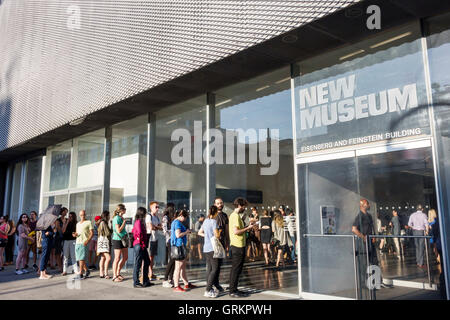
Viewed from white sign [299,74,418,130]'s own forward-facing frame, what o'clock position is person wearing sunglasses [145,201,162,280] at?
The person wearing sunglasses is roughly at 2 o'clock from the white sign.

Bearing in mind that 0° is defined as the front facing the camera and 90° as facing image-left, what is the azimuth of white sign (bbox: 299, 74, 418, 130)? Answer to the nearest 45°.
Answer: approximately 45°

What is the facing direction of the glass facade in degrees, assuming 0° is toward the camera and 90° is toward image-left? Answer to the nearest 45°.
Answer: approximately 45°
